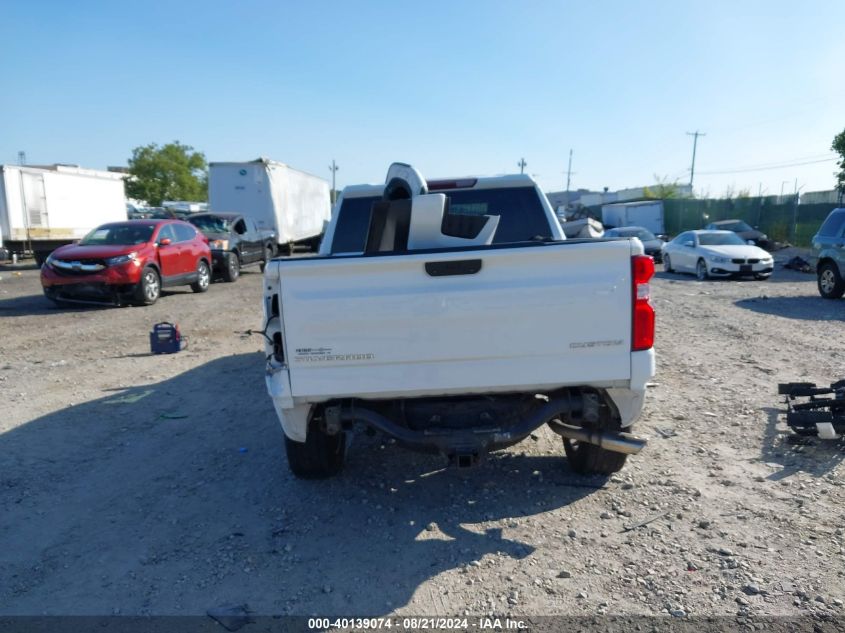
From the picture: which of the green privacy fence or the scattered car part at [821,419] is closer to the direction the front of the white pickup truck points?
the green privacy fence

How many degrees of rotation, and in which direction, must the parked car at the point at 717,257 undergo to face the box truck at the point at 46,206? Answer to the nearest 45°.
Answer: approximately 135° to its right

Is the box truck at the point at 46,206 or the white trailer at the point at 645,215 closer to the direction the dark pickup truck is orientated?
the box truck

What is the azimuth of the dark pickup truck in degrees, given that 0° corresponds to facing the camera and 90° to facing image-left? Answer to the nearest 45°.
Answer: approximately 45°

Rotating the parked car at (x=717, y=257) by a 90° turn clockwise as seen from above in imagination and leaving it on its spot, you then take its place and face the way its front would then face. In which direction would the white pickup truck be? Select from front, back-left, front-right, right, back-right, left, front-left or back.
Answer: front-left

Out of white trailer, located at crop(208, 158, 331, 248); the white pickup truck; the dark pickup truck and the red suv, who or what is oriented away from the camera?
the white pickup truck

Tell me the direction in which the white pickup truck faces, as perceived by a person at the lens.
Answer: facing away from the viewer

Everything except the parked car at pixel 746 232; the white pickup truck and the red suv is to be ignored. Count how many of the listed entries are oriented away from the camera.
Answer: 1

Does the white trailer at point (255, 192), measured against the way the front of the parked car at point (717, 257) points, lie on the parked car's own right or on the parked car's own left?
on the parked car's own right

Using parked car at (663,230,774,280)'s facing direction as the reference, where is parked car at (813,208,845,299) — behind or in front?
in front

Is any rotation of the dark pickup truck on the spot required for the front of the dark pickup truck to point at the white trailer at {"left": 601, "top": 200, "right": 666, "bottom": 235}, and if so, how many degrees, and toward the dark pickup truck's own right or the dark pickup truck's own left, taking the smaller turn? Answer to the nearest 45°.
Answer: approximately 180°

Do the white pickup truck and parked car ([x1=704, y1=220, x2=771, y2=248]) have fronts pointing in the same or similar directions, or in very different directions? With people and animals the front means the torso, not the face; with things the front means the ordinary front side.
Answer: very different directions

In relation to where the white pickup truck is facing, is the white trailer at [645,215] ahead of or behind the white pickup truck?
ahead
